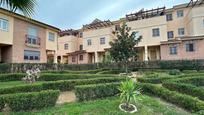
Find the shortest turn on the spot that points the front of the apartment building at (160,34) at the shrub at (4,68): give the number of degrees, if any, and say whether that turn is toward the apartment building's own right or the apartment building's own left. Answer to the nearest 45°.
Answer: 0° — it already faces it

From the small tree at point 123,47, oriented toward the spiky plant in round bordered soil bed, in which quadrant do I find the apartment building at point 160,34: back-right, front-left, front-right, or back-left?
back-left

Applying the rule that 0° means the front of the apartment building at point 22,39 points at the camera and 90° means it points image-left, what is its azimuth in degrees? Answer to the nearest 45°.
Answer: approximately 315°

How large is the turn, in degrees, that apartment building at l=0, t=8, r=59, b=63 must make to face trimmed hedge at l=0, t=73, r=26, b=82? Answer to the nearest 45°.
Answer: approximately 45° to its right

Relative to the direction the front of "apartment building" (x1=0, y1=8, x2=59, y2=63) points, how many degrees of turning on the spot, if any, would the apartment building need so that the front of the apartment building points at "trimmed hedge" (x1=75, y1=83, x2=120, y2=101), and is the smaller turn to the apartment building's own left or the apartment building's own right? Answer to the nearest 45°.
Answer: approximately 45° to the apartment building's own right

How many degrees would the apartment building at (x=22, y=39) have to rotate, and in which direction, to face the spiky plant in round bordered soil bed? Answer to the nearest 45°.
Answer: approximately 45° to its right

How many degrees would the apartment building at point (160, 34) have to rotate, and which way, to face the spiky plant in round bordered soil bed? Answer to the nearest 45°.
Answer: approximately 45° to its left

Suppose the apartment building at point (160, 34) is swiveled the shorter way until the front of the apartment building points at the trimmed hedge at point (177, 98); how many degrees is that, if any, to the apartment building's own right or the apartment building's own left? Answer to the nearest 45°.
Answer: approximately 45° to the apartment building's own left
